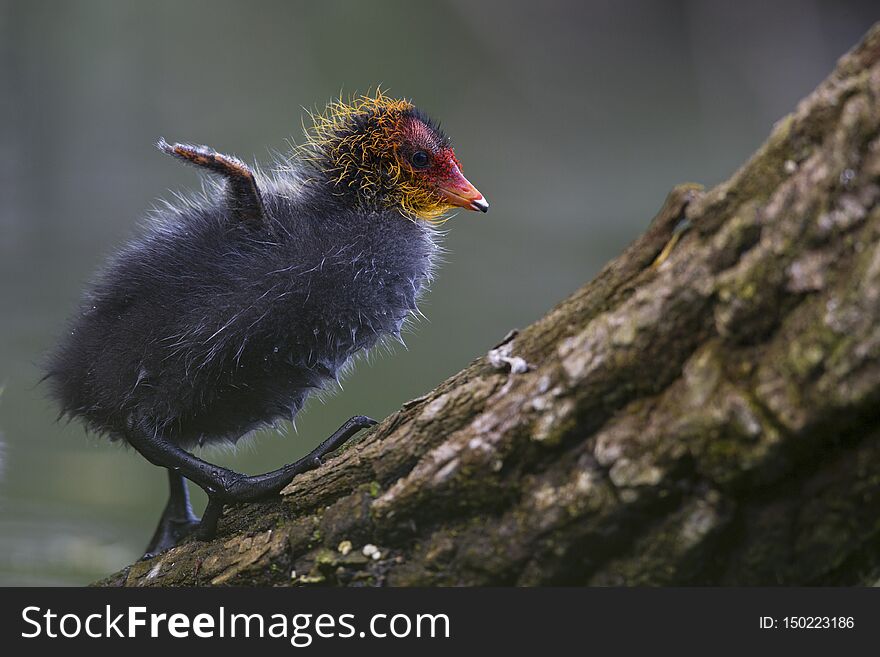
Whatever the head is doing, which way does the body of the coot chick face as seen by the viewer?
to the viewer's right
